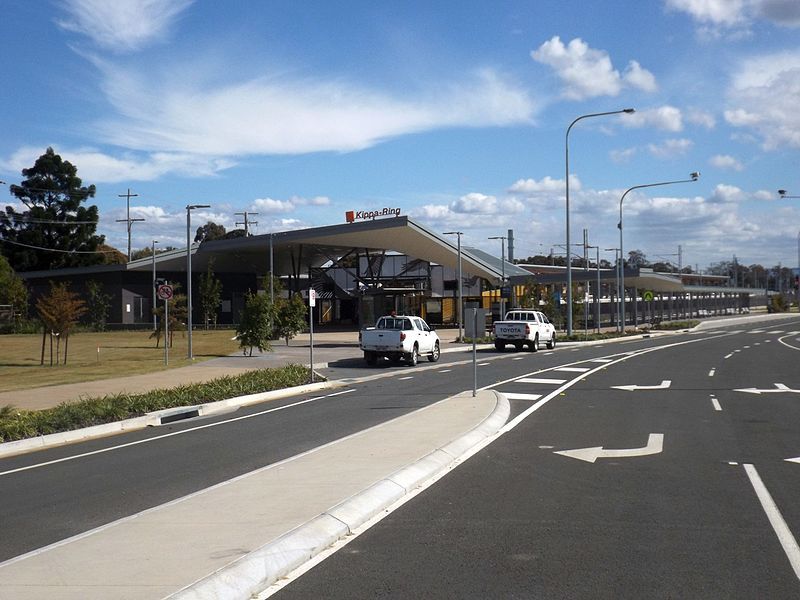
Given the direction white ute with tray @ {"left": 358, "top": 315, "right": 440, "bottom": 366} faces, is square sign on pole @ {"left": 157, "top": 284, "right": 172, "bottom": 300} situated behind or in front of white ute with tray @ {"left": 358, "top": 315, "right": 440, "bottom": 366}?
behind

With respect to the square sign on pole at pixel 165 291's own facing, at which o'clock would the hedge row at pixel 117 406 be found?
The hedge row is roughly at 12 o'clock from the square sign on pole.

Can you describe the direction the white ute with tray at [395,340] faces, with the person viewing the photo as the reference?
facing away from the viewer and to the right of the viewer

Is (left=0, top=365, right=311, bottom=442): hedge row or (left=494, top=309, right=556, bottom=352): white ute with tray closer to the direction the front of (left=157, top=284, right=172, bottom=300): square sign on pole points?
the hedge row
